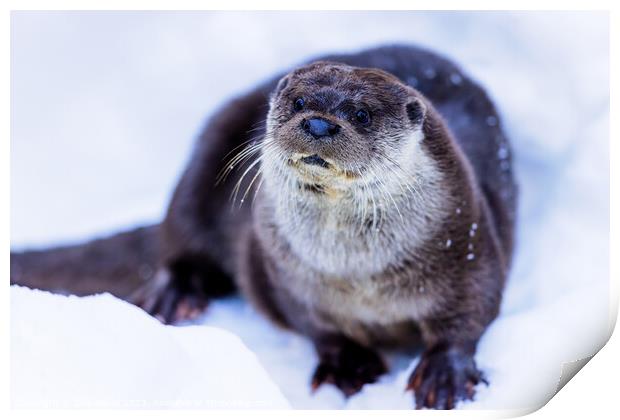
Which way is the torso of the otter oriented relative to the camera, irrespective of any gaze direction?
toward the camera
